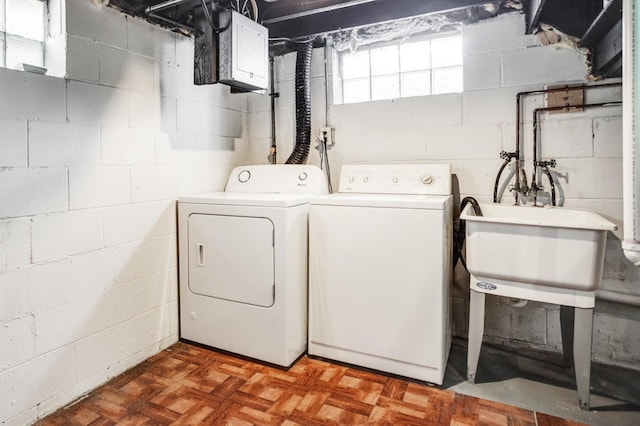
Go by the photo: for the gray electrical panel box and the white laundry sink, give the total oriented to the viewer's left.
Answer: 0

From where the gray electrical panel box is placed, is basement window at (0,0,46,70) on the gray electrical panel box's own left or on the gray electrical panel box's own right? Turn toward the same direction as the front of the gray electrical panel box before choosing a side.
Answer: on the gray electrical panel box's own right

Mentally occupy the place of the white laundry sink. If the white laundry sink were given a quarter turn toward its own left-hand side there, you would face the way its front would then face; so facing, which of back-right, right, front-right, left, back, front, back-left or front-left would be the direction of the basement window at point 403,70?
back-left

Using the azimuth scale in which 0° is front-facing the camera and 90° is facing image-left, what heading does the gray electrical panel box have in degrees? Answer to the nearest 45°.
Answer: approximately 315°

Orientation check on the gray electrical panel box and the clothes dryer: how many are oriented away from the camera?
0

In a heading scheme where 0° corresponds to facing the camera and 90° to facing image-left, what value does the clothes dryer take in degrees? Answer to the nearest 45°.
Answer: approximately 45°
